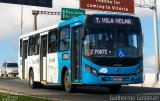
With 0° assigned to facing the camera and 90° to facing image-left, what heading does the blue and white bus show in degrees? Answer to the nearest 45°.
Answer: approximately 315°
